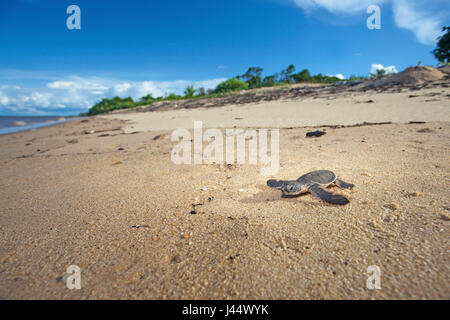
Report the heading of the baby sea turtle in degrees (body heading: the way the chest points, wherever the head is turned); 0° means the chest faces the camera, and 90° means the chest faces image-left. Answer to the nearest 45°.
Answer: approximately 45°

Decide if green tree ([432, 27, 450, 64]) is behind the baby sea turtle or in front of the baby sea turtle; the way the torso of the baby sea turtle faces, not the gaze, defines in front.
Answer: behind

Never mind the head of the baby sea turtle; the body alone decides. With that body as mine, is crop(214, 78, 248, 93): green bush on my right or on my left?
on my right
